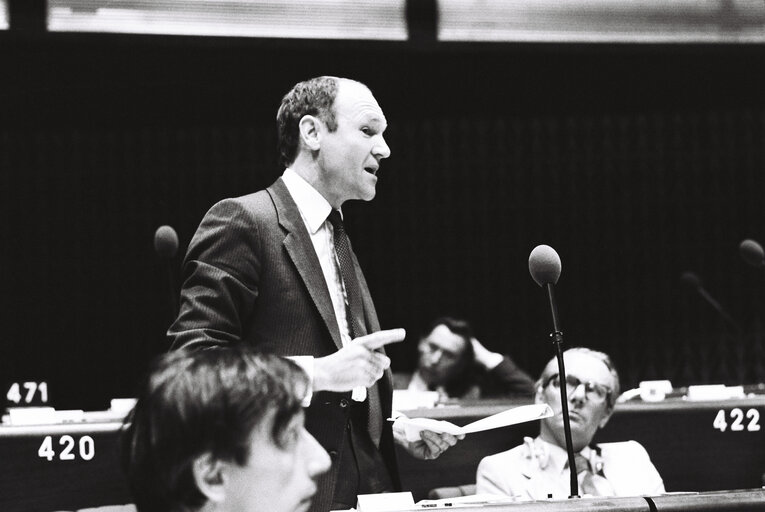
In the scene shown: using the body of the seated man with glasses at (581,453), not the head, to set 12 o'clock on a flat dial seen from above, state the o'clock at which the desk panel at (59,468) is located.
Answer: The desk panel is roughly at 2 o'clock from the seated man with glasses.

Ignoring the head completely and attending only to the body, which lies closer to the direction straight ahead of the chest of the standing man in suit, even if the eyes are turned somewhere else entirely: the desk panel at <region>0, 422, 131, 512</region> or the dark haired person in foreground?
the dark haired person in foreground

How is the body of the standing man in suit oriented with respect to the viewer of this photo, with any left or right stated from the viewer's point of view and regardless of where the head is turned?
facing the viewer and to the right of the viewer

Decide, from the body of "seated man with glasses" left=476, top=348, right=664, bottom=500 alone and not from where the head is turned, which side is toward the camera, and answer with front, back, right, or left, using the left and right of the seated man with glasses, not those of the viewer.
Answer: front

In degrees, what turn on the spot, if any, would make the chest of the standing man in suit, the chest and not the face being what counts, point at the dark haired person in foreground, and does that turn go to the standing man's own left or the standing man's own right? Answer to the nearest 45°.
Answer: approximately 45° to the standing man's own right

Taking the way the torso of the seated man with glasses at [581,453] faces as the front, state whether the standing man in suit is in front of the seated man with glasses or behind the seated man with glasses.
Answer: in front
